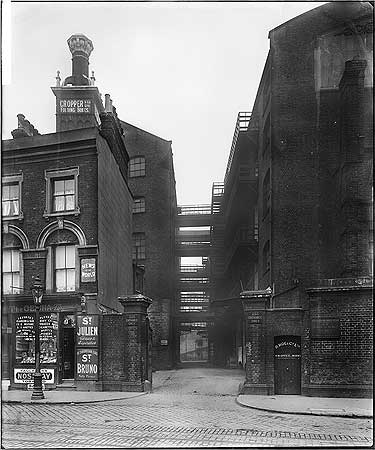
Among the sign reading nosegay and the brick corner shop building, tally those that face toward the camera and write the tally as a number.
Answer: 2

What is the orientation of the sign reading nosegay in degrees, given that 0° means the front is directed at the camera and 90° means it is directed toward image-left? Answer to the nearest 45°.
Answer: approximately 0°

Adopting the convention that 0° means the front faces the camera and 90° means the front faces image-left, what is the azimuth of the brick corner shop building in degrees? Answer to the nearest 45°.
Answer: approximately 0°

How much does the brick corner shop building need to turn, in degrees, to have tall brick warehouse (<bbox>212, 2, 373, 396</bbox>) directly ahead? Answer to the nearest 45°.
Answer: approximately 90° to its left
